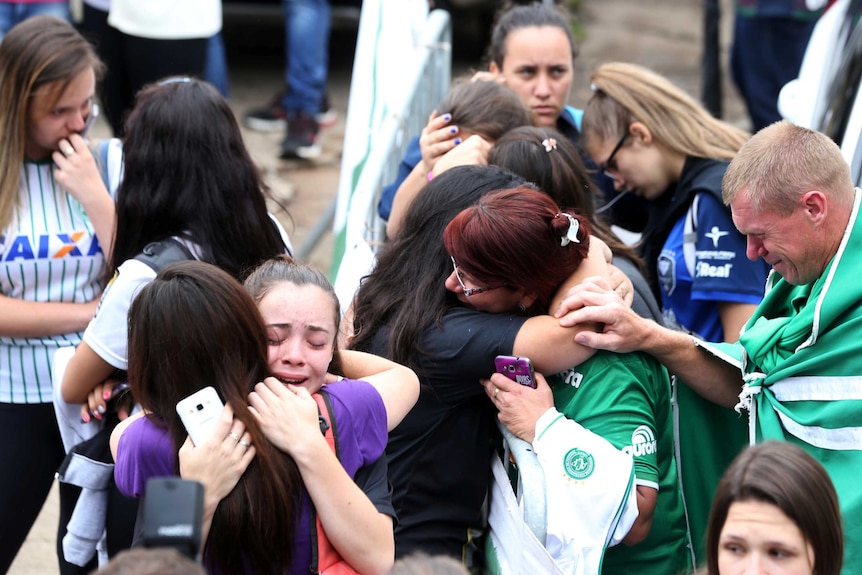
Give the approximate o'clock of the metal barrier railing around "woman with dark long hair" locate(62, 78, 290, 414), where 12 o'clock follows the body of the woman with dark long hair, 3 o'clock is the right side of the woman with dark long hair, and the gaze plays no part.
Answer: The metal barrier railing is roughly at 1 o'clock from the woman with dark long hair.

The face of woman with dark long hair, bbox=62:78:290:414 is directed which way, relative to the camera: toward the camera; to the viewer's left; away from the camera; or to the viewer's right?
away from the camera

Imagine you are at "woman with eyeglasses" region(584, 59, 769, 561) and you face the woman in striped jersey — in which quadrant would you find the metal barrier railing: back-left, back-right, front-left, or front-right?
front-right

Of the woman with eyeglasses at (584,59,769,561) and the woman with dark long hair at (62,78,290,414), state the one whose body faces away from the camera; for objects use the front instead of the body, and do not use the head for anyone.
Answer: the woman with dark long hair

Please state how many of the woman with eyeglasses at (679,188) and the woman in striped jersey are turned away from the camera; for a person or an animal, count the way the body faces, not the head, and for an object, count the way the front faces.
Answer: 0

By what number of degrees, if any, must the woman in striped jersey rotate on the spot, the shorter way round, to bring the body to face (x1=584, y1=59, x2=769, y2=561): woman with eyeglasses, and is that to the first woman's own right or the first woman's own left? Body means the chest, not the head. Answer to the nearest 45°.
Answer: approximately 45° to the first woman's own left

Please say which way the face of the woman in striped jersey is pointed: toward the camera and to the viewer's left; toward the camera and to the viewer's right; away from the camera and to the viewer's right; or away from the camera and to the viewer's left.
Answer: toward the camera and to the viewer's right

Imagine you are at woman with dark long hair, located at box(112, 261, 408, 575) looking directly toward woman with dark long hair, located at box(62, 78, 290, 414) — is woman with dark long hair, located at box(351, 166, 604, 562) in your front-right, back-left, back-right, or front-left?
front-right

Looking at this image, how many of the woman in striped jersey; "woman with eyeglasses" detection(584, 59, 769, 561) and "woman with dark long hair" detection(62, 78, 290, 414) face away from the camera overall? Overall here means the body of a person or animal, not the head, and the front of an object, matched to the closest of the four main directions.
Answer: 1

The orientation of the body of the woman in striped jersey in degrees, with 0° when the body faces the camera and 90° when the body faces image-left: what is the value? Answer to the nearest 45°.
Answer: approximately 315°

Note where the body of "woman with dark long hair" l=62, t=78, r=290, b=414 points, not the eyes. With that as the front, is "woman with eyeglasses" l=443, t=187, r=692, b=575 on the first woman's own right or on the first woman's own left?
on the first woman's own right

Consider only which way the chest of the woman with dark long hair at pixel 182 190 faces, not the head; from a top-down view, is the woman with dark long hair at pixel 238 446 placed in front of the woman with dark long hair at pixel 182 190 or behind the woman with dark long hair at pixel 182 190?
behind

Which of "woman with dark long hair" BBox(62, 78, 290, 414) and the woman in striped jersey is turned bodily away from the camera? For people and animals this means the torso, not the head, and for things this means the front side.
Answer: the woman with dark long hair

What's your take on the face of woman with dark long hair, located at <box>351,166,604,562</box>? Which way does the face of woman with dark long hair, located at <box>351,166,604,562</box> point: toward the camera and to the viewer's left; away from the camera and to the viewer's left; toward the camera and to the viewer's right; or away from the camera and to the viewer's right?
away from the camera and to the viewer's right

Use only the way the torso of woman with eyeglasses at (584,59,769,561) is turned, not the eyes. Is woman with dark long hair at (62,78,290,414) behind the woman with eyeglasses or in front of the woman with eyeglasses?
in front

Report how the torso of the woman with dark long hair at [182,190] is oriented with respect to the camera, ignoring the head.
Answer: away from the camera
